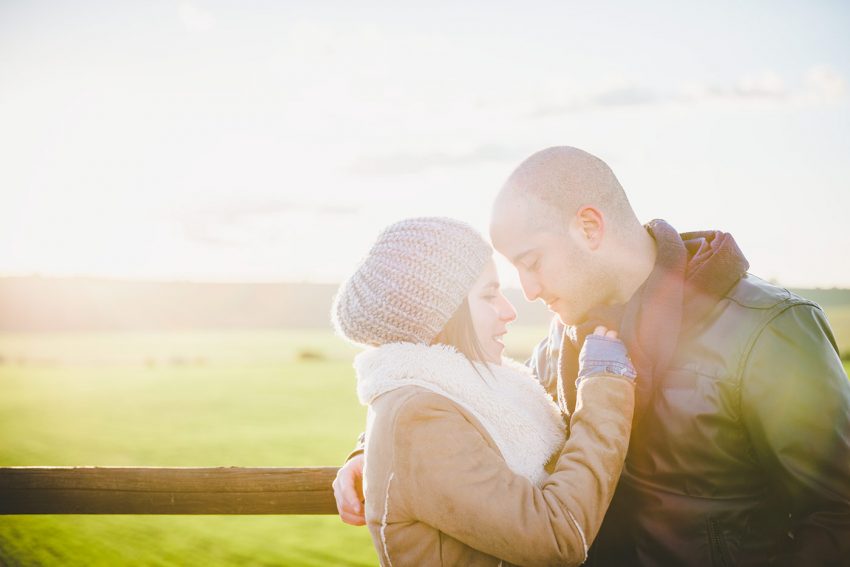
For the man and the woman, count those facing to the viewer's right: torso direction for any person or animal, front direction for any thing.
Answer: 1

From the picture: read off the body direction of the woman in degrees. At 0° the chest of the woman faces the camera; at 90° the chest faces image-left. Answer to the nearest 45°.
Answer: approximately 270°

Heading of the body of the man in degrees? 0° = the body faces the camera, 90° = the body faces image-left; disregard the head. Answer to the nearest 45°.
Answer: approximately 45°

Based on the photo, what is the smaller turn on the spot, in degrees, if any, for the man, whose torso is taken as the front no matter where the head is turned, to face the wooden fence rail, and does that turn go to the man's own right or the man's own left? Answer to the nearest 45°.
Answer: approximately 45° to the man's own right

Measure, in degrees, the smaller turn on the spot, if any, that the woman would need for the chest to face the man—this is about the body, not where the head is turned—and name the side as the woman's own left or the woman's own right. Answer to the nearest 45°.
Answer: approximately 45° to the woman's own left

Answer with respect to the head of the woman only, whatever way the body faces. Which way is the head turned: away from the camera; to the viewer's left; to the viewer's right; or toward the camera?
to the viewer's right

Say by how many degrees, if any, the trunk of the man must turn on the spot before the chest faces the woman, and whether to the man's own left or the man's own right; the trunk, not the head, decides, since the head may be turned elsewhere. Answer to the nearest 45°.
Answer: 0° — they already face them

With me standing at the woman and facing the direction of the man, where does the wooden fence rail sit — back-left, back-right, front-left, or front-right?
back-left

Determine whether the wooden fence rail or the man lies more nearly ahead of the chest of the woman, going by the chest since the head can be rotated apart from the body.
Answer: the man
